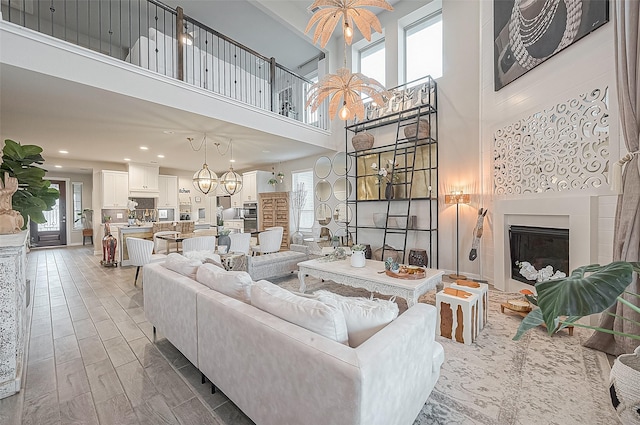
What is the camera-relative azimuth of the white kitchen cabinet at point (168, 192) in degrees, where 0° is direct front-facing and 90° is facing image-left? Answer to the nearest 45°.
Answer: approximately 0°

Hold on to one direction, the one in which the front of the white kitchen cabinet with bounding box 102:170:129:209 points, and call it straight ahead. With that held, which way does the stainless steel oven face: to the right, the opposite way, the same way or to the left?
the same way

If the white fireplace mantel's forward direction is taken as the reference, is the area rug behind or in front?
in front

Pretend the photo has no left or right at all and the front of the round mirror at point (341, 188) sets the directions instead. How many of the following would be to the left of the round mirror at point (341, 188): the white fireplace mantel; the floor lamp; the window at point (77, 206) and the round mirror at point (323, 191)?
2

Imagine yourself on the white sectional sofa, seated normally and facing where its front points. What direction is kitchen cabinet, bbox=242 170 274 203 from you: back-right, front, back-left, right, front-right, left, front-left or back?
front-left

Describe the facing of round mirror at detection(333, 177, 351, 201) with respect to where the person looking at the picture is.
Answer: facing the viewer and to the left of the viewer

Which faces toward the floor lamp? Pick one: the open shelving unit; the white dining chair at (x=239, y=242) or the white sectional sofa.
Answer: the white sectional sofa

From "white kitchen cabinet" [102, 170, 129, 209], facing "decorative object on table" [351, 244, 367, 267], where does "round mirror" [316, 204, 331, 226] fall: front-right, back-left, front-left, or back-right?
front-left

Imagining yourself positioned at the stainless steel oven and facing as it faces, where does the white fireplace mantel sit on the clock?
The white fireplace mantel is roughly at 11 o'clock from the stainless steel oven.

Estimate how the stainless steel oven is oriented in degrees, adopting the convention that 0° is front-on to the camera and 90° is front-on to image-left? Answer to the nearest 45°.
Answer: approximately 0°

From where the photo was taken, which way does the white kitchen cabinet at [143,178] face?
toward the camera

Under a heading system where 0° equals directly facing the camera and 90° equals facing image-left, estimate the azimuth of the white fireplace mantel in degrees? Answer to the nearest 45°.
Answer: approximately 45°

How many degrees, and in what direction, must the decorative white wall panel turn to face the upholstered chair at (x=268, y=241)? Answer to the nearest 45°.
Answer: approximately 45° to its right

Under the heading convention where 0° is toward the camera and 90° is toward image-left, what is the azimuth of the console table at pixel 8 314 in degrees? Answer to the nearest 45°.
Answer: approximately 270°

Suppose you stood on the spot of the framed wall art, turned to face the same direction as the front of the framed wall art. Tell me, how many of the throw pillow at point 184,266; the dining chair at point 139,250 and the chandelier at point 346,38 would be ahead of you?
3

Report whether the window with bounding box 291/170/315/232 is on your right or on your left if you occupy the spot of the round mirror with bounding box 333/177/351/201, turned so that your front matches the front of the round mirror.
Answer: on your right

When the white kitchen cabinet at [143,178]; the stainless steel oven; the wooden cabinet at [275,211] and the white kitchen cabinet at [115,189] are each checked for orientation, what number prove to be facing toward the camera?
4

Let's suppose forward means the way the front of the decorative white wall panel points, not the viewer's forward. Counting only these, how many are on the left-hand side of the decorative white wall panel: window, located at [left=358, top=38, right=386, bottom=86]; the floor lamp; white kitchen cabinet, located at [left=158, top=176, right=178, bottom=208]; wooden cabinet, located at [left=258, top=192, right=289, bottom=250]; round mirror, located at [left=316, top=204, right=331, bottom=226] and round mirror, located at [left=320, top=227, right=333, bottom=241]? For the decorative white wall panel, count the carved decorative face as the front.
0

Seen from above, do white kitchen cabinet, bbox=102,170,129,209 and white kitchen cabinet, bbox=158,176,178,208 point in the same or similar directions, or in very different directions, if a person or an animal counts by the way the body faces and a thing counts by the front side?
same or similar directions

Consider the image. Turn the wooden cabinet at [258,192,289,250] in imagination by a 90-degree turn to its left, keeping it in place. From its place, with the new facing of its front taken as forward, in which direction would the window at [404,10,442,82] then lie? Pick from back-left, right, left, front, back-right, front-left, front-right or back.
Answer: front-right

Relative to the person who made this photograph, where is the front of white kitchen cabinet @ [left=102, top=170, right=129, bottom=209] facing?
facing the viewer

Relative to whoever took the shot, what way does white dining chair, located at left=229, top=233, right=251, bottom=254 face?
facing away from the viewer
